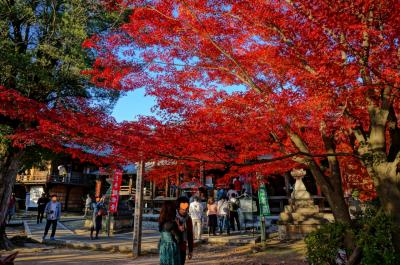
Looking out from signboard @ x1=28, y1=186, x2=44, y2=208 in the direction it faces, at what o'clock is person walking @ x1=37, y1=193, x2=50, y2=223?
The person walking is roughly at 12 o'clock from the signboard.

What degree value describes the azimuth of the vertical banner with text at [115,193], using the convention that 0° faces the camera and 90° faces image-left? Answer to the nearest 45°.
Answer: approximately 0°

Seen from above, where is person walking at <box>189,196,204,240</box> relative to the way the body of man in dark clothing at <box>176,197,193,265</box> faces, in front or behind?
behind

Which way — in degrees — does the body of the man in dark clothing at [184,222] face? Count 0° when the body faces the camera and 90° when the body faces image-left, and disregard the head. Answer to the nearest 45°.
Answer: approximately 0°
